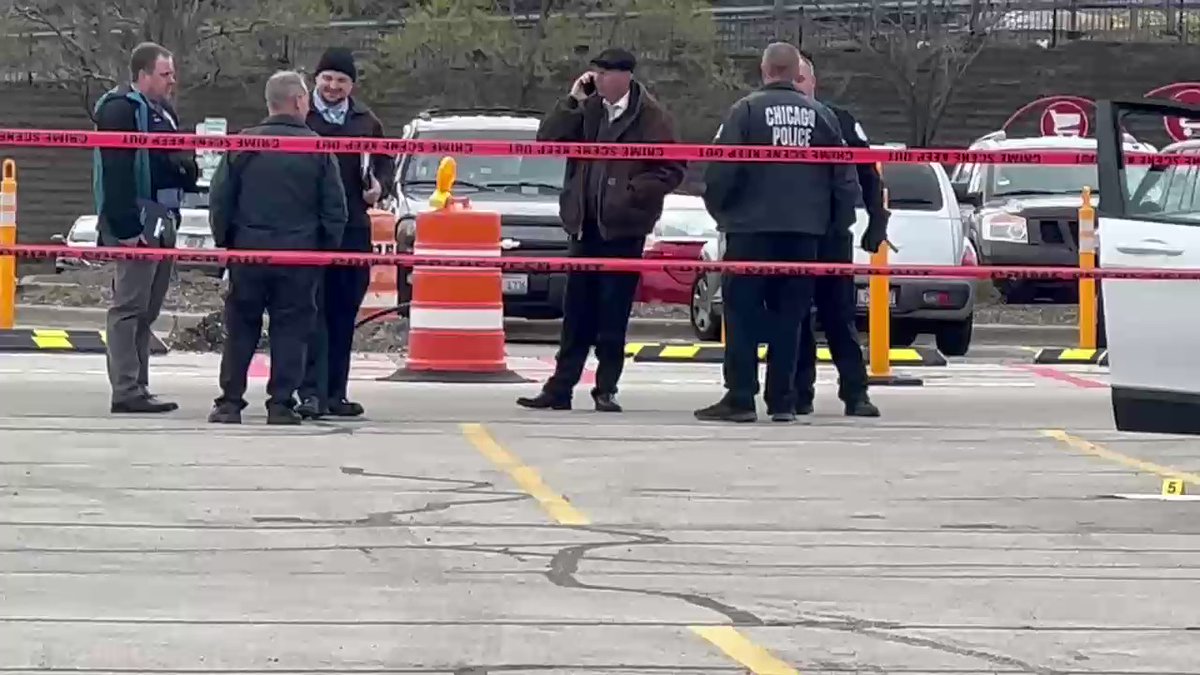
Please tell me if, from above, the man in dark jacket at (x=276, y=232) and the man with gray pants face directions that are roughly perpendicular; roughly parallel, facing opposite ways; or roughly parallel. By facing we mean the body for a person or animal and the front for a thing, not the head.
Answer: roughly perpendicular

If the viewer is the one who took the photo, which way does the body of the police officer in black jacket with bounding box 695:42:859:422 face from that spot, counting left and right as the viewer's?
facing away from the viewer

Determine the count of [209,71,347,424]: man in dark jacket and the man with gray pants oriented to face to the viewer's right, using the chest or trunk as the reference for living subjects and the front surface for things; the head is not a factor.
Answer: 1

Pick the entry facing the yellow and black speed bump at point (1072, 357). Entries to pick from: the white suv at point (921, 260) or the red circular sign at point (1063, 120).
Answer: the red circular sign

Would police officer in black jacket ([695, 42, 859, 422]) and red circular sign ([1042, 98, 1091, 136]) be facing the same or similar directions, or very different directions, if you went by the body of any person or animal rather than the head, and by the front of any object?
very different directions

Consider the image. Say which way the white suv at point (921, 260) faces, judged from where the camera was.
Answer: facing away from the viewer and to the left of the viewer

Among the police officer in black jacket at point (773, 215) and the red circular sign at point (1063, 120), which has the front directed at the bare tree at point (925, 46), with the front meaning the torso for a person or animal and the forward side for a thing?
the police officer in black jacket

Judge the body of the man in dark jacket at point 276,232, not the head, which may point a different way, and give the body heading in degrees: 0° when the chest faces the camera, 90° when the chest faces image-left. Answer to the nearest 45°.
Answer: approximately 180°
